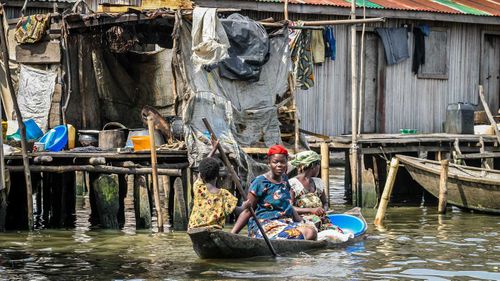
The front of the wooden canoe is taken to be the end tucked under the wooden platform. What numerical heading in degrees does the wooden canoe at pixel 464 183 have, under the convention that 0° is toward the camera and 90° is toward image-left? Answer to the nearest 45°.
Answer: approximately 135°

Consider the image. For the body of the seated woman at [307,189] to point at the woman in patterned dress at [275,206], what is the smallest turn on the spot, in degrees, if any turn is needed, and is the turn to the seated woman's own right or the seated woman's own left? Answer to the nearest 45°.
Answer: approximately 90° to the seated woman's own right

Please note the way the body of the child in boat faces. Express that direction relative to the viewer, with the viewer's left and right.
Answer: facing away from the viewer and to the right of the viewer

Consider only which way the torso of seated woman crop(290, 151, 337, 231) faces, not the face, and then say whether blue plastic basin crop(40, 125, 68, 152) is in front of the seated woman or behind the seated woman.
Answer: behind

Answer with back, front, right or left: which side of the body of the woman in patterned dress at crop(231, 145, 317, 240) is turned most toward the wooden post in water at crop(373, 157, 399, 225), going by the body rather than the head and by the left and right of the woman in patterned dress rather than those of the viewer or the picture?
left

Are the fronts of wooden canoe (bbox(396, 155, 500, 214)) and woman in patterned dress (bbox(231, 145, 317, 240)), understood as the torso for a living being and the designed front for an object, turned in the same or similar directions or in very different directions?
very different directions

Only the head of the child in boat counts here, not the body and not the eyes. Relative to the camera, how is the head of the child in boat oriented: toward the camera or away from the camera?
away from the camera

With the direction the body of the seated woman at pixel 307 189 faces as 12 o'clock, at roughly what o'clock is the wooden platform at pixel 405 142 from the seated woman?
The wooden platform is roughly at 8 o'clock from the seated woman.
